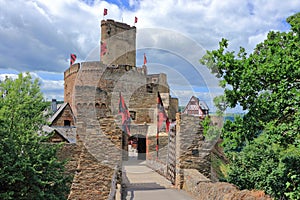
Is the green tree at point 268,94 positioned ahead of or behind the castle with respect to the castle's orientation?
ahead

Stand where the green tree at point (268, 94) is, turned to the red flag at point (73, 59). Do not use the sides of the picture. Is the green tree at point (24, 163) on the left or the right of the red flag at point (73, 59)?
left

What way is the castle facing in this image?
toward the camera
